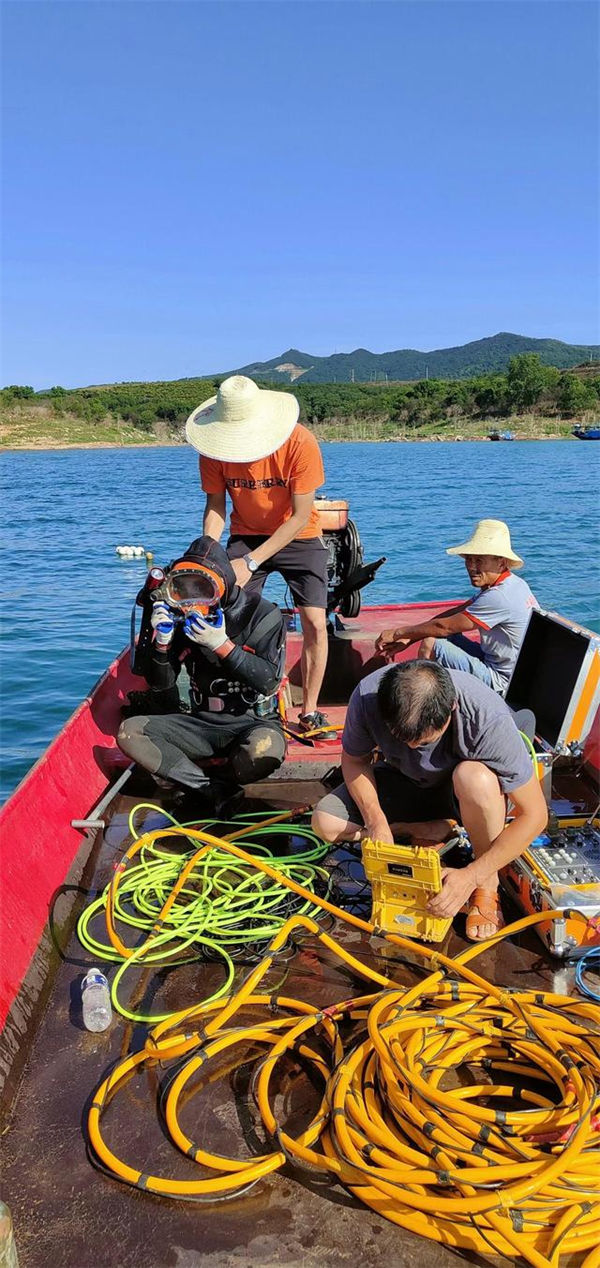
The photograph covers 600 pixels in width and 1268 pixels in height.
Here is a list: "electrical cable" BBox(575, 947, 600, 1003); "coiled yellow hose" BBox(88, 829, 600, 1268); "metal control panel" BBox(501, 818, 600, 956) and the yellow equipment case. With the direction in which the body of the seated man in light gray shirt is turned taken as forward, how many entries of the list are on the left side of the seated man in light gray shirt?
4

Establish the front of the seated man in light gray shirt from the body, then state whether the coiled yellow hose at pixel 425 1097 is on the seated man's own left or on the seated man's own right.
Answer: on the seated man's own left

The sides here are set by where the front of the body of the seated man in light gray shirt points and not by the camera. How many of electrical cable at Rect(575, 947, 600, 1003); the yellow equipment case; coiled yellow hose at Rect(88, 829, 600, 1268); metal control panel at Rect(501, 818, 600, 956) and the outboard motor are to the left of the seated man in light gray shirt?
4

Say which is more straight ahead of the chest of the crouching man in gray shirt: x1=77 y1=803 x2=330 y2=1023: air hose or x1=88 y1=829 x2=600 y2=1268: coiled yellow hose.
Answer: the coiled yellow hose

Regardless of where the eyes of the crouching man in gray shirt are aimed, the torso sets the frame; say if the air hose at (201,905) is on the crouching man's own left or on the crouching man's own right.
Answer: on the crouching man's own right

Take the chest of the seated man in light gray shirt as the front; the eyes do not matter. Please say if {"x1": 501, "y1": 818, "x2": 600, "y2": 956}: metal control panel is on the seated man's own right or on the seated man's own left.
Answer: on the seated man's own left

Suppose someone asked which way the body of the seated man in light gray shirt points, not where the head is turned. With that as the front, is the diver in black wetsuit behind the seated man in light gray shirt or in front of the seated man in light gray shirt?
in front

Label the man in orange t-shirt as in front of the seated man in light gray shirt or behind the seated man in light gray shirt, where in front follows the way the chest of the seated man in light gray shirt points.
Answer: in front

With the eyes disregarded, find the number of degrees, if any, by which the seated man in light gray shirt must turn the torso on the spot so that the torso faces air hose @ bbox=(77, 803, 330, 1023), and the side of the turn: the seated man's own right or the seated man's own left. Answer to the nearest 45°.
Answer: approximately 45° to the seated man's own left

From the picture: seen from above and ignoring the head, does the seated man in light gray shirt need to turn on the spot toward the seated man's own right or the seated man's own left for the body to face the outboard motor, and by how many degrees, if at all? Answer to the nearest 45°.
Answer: approximately 45° to the seated man's own right

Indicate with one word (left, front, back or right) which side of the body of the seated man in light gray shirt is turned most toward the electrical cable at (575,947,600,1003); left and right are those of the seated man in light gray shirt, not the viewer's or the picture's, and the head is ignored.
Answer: left

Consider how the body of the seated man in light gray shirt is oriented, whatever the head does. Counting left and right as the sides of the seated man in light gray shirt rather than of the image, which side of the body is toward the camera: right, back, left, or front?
left

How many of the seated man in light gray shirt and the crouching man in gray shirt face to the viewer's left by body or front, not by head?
1

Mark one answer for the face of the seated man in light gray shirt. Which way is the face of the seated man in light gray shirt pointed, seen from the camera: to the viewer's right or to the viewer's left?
to the viewer's left

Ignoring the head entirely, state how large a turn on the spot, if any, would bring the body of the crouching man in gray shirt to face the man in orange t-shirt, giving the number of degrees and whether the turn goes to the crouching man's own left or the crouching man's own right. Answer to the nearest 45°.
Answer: approximately 135° to the crouching man's own right

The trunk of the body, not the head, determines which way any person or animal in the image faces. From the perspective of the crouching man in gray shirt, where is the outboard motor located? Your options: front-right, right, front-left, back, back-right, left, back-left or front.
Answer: back

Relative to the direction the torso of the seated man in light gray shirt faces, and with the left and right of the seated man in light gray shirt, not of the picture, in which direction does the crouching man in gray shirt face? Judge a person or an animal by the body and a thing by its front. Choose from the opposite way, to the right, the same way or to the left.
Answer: to the left
